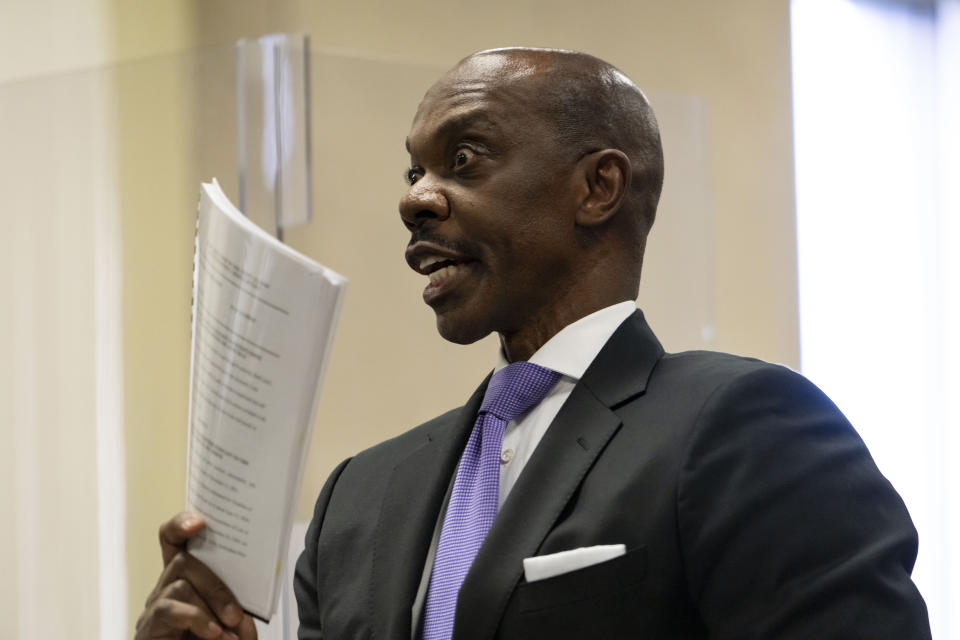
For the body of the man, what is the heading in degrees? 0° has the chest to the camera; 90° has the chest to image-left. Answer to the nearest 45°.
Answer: approximately 45°
